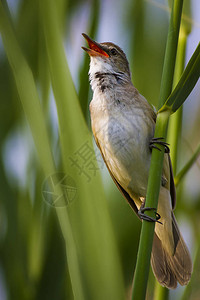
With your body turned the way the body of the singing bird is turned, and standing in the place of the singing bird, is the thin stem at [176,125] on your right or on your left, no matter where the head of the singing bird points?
on your left

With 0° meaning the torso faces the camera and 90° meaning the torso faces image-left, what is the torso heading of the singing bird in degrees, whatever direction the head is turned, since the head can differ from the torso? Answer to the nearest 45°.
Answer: approximately 45°
